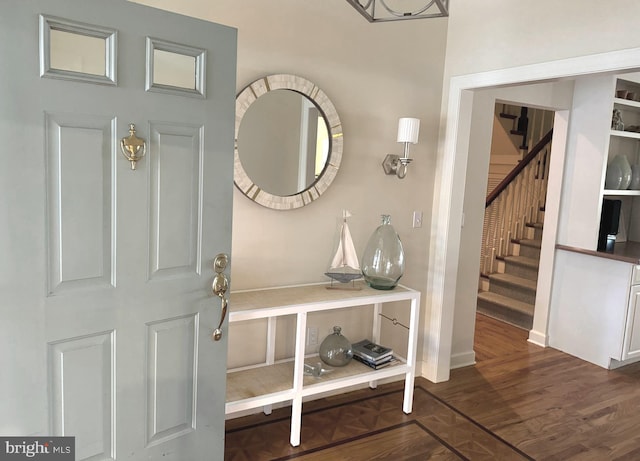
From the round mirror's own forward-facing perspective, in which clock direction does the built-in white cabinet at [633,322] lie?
The built-in white cabinet is roughly at 10 o'clock from the round mirror.

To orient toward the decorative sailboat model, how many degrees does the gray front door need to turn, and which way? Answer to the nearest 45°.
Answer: approximately 90° to its left

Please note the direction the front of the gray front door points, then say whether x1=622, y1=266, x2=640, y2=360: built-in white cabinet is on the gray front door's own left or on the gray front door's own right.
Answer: on the gray front door's own left

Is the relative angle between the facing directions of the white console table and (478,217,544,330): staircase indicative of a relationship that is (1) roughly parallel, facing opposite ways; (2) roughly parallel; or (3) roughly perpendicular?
roughly perpendicular

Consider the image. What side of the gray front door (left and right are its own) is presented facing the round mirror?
left

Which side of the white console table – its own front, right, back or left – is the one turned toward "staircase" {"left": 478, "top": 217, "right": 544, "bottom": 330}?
left
